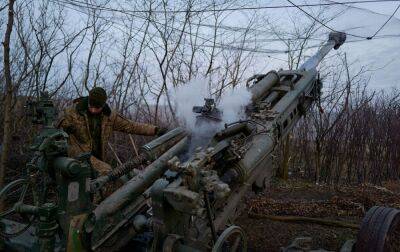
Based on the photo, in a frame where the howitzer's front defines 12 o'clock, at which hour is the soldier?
The soldier is roughly at 9 o'clock from the howitzer.

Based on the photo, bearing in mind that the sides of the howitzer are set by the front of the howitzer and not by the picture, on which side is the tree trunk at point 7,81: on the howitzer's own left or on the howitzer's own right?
on the howitzer's own left

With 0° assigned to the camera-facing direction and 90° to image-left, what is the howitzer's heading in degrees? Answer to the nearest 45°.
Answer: approximately 225°

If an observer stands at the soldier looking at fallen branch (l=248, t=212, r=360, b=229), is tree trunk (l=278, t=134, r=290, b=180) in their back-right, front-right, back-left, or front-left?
front-left

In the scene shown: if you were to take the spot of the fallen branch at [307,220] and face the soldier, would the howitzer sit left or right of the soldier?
left

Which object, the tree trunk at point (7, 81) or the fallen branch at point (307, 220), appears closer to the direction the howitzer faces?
the fallen branch

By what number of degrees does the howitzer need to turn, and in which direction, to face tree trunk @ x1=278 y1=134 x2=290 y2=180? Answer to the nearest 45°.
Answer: approximately 45° to its left

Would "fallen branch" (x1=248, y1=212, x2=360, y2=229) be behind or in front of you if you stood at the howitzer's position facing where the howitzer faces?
in front
